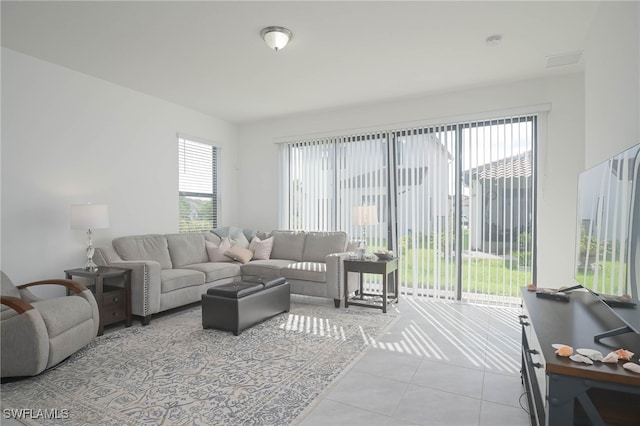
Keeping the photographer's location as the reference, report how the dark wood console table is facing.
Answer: facing to the left of the viewer

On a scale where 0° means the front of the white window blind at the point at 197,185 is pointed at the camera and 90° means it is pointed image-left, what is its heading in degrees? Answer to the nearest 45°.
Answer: approximately 315°

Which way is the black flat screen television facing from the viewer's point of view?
to the viewer's left

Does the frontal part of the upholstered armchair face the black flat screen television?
yes

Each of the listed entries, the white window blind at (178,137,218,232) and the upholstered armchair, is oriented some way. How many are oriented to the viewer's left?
0

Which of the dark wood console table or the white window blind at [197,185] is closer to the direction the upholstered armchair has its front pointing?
the dark wood console table

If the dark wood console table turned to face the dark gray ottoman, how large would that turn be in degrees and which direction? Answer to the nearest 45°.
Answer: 0° — it already faces it

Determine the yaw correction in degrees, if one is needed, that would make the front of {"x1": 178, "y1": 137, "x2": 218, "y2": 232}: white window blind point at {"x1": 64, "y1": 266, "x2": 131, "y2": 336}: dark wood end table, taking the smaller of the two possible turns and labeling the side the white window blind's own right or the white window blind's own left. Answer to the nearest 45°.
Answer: approximately 90° to the white window blind's own right

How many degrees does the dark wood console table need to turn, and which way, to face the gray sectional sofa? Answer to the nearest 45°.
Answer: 0° — it already faces it

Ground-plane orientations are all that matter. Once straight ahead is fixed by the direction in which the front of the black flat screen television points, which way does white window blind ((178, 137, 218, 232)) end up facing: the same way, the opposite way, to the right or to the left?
the opposite way

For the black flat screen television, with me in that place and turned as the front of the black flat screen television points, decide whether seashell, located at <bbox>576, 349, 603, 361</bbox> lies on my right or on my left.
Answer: on my left

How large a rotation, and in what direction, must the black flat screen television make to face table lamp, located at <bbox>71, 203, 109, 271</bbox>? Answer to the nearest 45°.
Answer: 0° — it already faces it

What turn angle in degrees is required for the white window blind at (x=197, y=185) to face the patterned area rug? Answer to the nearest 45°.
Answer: approximately 45° to its right

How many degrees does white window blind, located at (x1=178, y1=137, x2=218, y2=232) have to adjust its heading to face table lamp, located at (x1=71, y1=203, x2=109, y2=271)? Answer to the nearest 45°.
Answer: approximately 90° to its right

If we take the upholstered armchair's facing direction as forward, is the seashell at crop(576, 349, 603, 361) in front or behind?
in front

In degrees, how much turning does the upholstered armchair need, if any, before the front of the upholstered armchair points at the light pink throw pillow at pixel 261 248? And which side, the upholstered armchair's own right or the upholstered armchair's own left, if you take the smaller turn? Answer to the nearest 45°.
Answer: approximately 90° to the upholstered armchair's own left

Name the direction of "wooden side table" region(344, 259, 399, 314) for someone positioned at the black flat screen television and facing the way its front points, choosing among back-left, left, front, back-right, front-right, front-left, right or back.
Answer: front-right
